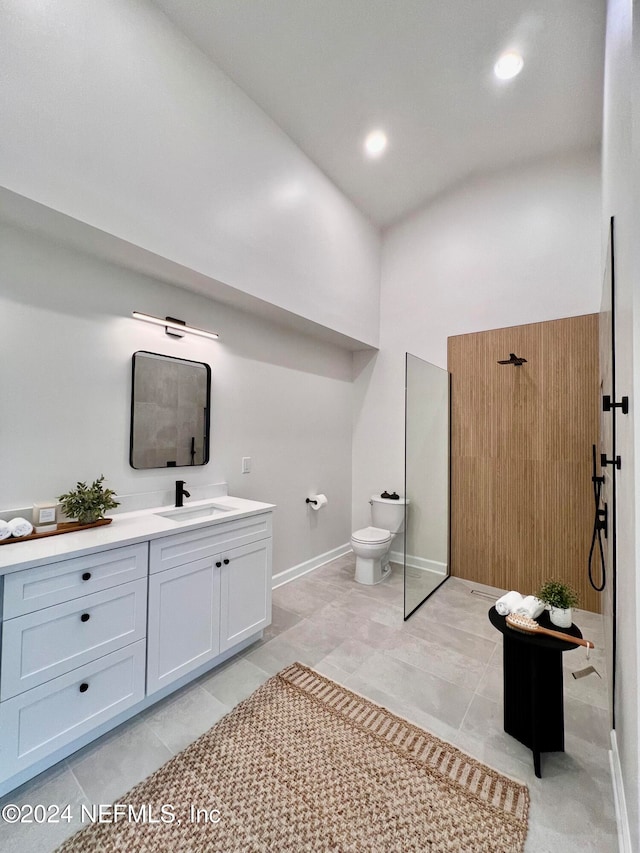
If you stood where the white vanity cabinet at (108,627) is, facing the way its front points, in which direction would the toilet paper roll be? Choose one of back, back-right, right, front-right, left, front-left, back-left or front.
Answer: left

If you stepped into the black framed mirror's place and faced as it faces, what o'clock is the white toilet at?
The white toilet is roughly at 10 o'clock from the black framed mirror.

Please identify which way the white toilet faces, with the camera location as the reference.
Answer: facing the viewer and to the left of the viewer

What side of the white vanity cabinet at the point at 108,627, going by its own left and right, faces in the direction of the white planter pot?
front

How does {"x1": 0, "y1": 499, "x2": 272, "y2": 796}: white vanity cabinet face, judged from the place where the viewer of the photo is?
facing the viewer and to the right of the viewer

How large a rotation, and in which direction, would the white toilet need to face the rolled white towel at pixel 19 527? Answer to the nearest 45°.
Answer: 0° — it already faces it

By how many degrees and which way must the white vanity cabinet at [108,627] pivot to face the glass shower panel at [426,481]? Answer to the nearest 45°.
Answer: approximately 45° to its left

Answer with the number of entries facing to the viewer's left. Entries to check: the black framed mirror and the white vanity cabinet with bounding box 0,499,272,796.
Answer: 0

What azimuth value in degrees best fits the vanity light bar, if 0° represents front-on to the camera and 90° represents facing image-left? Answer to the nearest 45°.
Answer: approximately 315°

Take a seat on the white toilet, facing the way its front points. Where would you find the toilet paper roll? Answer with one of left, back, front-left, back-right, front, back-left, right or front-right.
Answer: front-right
